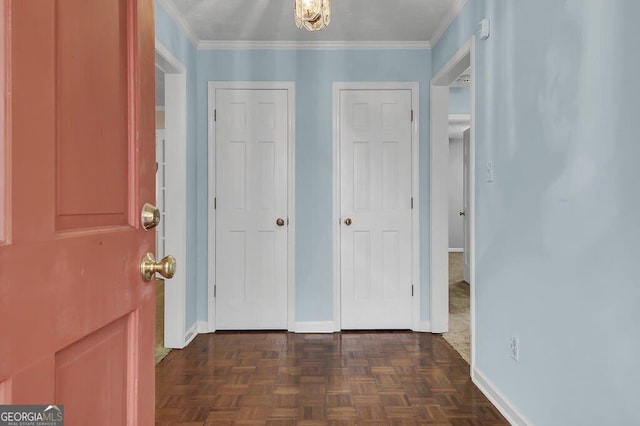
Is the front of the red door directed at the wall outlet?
no

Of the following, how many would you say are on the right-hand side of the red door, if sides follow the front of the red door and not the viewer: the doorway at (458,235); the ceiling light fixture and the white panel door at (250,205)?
0

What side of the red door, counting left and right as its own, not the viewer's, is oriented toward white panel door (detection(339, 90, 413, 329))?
left

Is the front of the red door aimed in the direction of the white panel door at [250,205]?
no

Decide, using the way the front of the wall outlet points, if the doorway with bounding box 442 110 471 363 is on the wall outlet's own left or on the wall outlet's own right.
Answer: on the wall outlet's own right

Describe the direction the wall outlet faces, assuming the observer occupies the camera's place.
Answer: facing the viewer and to the left of the viewer

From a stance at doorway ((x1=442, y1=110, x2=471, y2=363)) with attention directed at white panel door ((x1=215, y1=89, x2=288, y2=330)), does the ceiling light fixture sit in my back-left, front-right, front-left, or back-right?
front-left

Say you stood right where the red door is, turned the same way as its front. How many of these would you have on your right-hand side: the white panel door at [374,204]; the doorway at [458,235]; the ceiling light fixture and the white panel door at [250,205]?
0

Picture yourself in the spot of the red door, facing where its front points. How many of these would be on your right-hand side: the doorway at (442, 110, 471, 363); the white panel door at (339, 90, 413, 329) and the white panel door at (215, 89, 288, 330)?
0

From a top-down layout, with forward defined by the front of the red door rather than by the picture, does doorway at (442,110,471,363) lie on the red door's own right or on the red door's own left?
on the red door's own left

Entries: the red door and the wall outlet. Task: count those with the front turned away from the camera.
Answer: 0

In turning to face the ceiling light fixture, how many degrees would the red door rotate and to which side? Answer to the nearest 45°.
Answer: approximately 90° to its left

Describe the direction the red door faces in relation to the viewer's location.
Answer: facing the viewer and to the right of the viewer

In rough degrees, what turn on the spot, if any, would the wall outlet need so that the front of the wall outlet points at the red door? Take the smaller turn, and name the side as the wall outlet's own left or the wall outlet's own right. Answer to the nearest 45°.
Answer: approximately 45° to the wall outlet's own left

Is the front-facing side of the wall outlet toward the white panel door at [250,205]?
no
